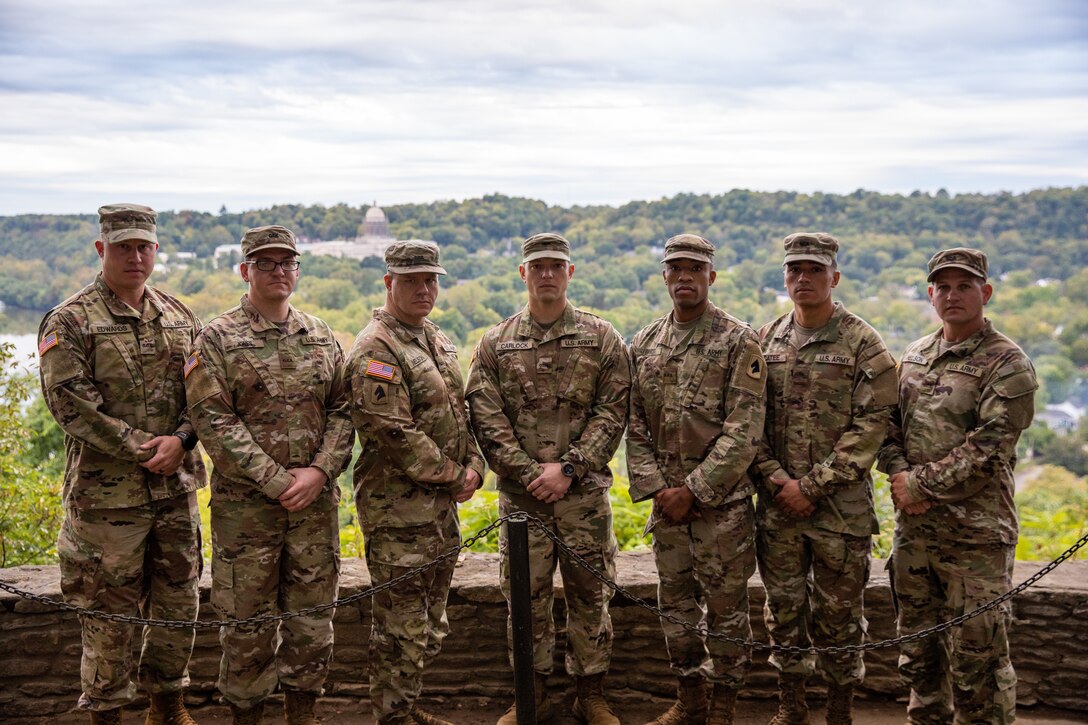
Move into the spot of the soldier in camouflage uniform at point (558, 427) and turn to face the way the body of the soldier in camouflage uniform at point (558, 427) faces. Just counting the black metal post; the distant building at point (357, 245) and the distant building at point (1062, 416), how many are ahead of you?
1

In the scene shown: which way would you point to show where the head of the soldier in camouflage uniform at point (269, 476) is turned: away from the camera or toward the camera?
toward the camera

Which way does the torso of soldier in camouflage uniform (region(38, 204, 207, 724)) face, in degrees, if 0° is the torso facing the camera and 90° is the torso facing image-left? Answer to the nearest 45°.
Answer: approximately 315°

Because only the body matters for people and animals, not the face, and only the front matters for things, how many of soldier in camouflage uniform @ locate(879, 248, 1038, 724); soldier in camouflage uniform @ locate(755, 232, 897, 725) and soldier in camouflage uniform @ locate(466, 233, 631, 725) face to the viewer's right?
0

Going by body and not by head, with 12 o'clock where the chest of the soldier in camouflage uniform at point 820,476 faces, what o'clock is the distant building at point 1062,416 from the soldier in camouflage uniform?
The distant building is roughly at 5 o'clock from the soldier in camouflage uniform.

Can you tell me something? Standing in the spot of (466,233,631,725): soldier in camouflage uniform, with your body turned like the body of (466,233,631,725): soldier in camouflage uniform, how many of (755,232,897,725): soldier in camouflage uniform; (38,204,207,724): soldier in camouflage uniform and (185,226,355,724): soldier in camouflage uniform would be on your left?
1

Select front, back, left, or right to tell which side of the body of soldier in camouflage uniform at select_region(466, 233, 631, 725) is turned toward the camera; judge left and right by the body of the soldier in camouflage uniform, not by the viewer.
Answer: front

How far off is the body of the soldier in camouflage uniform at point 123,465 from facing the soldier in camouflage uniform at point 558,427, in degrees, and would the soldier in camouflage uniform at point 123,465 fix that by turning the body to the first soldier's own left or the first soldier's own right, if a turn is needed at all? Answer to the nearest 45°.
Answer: approximately 45° to the first soldier's own left

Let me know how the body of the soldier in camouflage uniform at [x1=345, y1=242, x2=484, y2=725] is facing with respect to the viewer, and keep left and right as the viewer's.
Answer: facing the viewer and to the right of the viewer

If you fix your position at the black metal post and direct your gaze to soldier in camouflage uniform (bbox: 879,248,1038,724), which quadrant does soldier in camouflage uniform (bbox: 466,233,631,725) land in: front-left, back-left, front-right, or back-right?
front-left

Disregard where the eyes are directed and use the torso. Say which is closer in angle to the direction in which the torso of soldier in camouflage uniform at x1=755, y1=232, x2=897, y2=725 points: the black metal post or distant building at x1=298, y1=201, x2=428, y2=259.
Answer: the black metal post

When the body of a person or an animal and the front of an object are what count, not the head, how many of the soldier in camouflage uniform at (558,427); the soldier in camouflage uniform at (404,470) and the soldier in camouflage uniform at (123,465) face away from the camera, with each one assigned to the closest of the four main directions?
0
